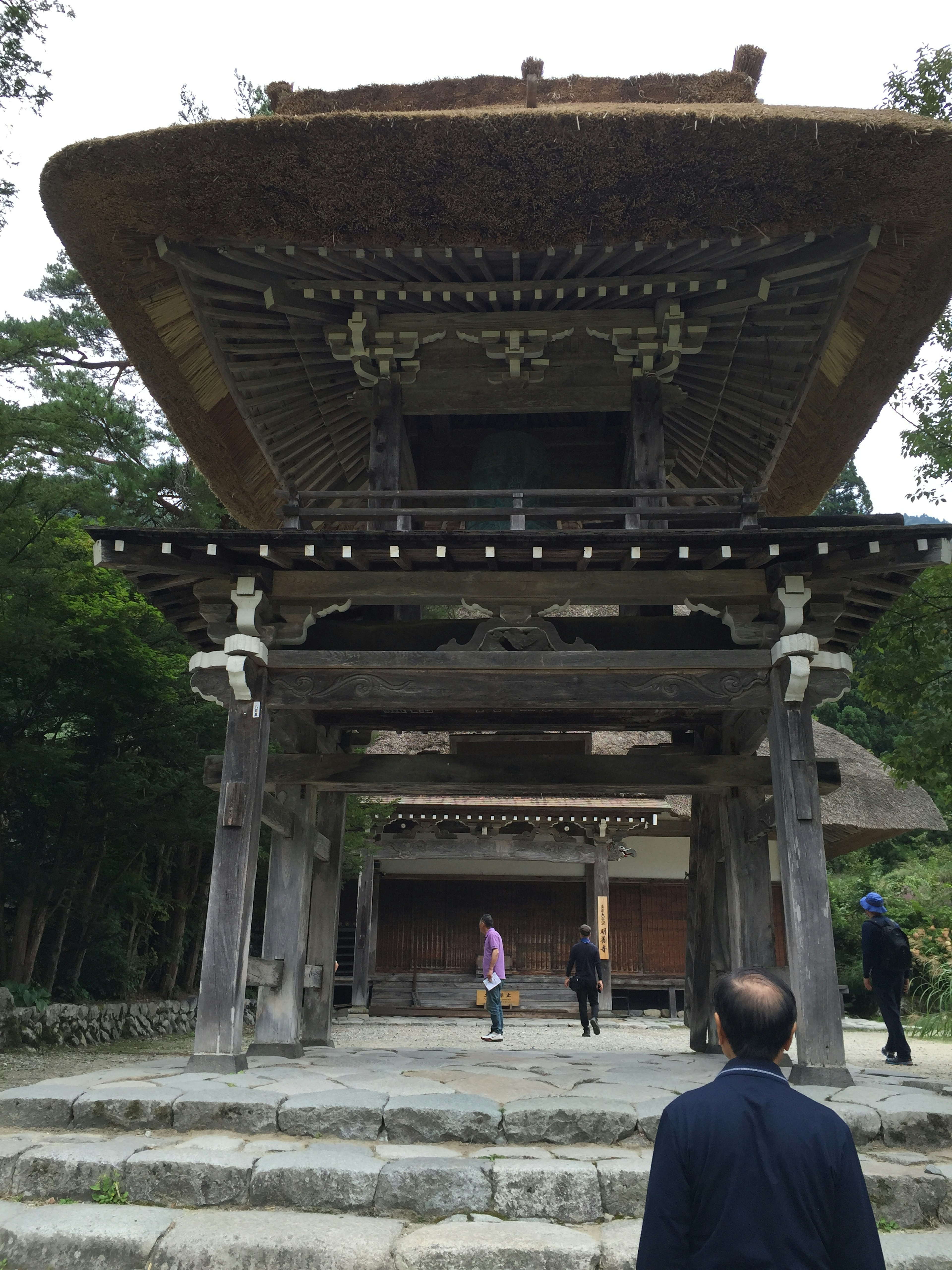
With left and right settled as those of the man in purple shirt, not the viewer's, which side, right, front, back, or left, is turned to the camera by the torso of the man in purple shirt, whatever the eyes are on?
left

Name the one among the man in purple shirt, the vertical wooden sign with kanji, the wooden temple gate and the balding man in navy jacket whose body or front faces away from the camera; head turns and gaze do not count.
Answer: the balding man in navy jacket

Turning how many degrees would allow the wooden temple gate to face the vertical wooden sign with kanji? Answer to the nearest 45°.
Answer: approximately 180°

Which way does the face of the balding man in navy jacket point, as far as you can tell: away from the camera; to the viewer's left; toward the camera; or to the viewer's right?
away from the camera

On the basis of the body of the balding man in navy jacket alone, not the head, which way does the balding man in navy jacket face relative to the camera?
away from the camera
